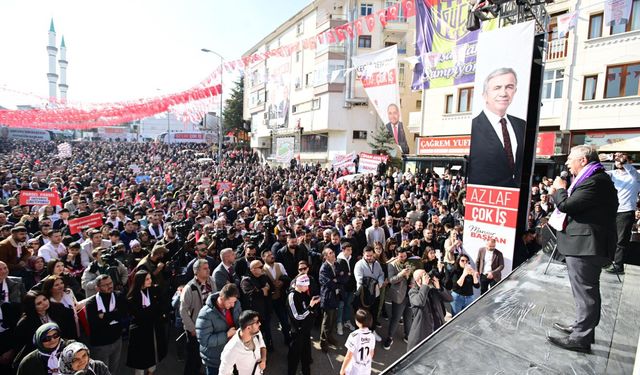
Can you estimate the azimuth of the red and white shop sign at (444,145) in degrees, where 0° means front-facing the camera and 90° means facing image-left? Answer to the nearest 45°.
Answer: approximately 0°

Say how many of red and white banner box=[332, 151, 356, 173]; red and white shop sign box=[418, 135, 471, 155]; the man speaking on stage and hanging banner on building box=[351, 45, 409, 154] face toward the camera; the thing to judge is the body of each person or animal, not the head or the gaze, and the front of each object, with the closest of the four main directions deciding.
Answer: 3

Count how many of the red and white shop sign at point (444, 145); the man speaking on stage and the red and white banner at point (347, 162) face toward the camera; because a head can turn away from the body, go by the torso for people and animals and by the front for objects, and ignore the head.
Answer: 2

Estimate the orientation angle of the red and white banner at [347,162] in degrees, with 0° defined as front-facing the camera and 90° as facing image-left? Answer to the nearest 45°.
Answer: approximately 0°

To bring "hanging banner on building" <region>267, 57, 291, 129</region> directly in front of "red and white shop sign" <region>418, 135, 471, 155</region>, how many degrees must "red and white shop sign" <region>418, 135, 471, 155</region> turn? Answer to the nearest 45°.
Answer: approximately 135° to its right

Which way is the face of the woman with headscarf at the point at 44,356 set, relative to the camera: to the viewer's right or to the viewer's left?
to the viewer's right

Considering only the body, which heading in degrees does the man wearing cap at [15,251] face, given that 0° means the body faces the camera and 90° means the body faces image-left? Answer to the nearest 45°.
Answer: approximately 315°

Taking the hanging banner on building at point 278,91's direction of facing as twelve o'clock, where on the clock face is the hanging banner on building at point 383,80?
the hanging banner on building at point 383,80 is roughly at 10 o'clock from the hanging banner on building at point 278,91.
